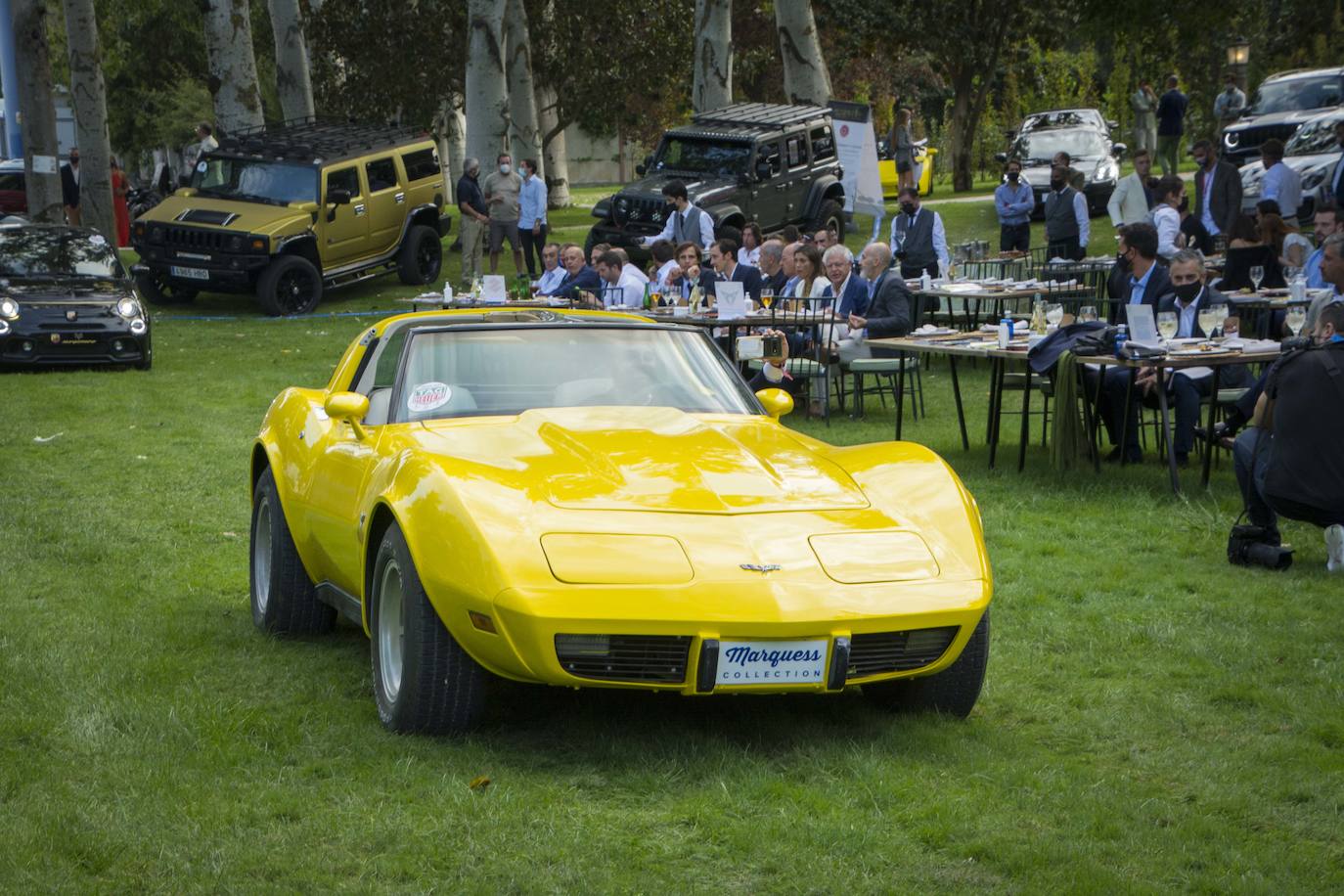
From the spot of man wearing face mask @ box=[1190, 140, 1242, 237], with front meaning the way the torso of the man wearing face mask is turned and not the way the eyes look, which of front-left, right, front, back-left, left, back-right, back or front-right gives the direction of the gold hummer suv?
front-right

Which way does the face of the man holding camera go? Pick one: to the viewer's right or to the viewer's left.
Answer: to the viewer's left

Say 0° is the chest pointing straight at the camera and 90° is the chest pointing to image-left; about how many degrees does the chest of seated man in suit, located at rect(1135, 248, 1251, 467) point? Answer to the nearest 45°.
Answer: approximately 0°

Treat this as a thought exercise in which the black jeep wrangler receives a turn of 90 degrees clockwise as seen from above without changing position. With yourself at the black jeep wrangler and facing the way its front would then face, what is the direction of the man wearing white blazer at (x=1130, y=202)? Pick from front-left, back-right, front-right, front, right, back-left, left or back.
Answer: back

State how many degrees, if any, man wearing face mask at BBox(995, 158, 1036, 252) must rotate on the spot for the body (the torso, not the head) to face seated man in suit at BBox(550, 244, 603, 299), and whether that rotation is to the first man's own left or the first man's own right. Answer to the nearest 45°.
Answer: approximately 45° to the first man's own right

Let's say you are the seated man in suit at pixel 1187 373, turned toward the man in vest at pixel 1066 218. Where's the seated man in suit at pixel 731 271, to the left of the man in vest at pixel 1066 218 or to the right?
left

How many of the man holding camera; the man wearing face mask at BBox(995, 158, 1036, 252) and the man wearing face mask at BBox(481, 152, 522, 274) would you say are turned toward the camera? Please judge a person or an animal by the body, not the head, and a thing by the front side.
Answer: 2

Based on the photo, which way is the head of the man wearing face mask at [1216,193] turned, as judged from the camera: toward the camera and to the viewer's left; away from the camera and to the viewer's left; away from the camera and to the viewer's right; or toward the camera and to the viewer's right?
toward the camera and to the viewer's left

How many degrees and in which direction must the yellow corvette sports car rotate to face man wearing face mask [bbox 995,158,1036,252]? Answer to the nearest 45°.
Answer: approximately 135° to its left

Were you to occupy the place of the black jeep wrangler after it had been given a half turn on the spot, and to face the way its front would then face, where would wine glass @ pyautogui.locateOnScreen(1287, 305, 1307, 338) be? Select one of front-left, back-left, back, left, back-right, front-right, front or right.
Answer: back-right

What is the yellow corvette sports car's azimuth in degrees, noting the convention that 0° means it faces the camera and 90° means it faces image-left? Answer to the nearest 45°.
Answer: approximately 315°
